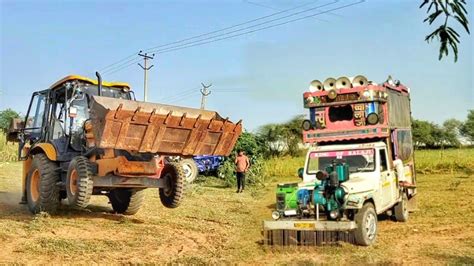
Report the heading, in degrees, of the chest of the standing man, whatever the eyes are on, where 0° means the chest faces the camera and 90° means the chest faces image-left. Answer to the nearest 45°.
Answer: approximately 0°
